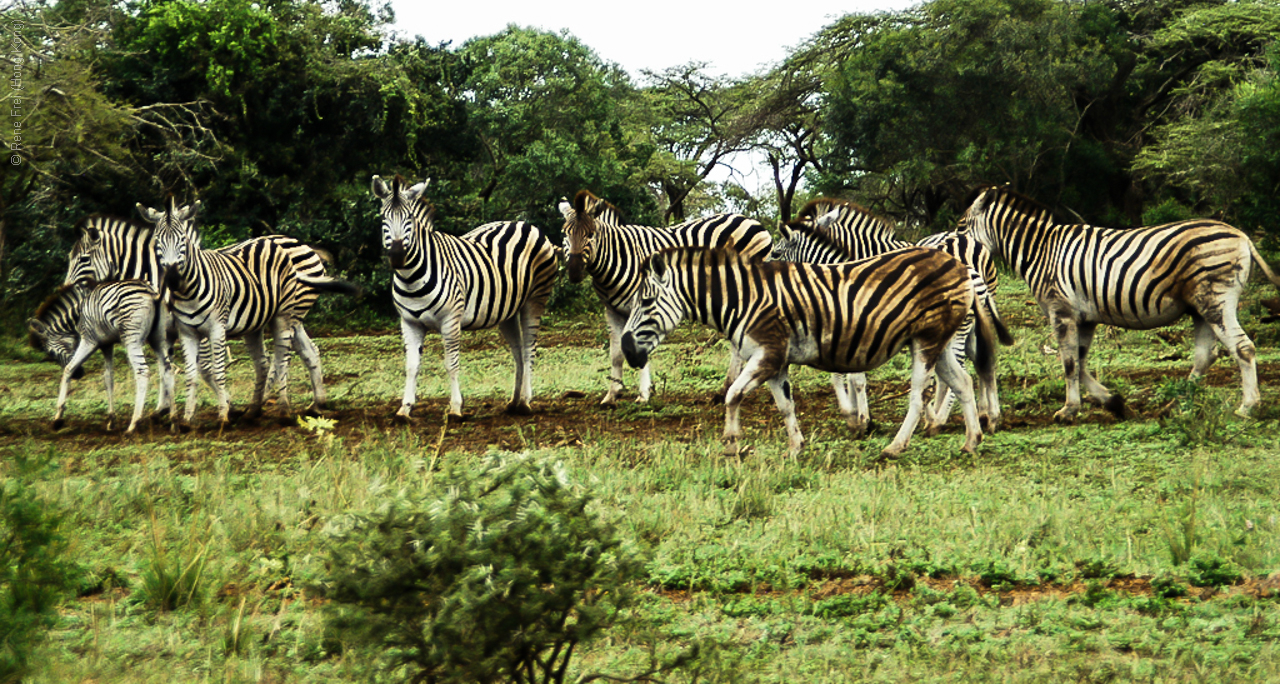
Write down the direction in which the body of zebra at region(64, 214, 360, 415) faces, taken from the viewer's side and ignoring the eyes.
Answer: to the viewer's left

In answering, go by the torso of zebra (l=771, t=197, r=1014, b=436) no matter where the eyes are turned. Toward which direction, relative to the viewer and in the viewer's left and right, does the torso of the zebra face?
facing to the left of the viewer

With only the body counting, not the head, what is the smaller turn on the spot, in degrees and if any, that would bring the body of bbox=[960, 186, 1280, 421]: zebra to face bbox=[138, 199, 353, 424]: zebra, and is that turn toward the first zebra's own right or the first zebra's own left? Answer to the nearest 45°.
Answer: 0° — it already faces it

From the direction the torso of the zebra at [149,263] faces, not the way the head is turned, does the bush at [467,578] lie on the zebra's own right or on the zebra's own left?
on the zebra's own left

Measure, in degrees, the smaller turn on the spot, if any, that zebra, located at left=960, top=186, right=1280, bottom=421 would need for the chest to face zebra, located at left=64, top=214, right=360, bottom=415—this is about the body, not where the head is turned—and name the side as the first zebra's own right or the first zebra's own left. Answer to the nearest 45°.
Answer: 0° — it already faces it

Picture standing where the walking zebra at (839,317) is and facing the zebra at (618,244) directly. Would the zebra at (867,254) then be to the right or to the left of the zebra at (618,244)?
right

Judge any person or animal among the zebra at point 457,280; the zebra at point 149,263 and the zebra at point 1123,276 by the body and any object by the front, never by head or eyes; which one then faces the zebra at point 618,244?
the zebra at point 1123,276

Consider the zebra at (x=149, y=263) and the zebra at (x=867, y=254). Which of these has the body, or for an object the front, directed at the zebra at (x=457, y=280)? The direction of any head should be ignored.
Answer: the zebra at (x=867, y=254)

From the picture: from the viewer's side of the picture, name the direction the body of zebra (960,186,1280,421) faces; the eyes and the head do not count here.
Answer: to the viewer's left
